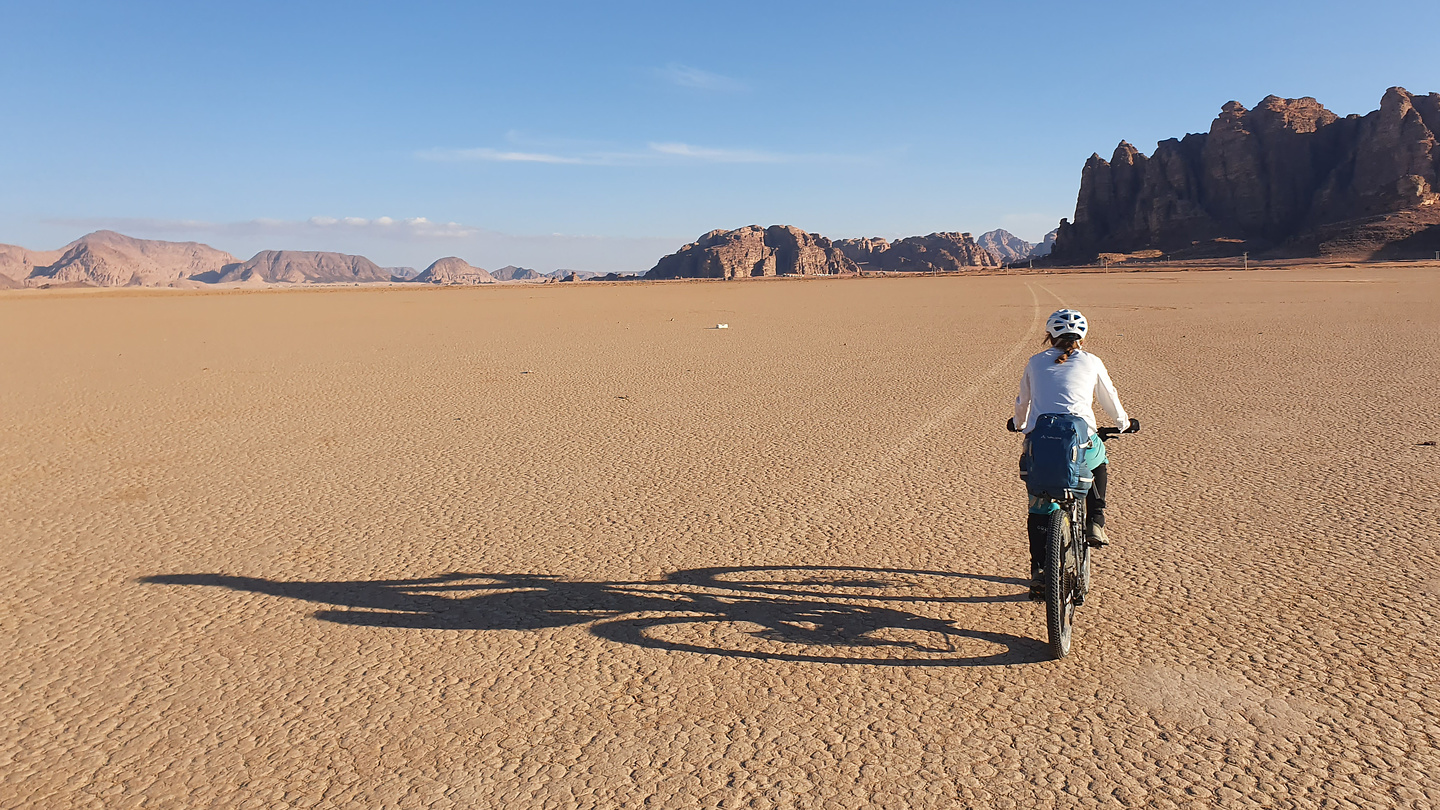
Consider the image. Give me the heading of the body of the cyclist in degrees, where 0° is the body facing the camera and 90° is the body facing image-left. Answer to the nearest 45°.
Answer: approximately 180°

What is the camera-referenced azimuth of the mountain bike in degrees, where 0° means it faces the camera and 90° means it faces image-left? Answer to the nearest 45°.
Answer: approximately 180°

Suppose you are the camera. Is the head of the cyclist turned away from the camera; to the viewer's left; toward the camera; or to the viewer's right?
away from the camera
